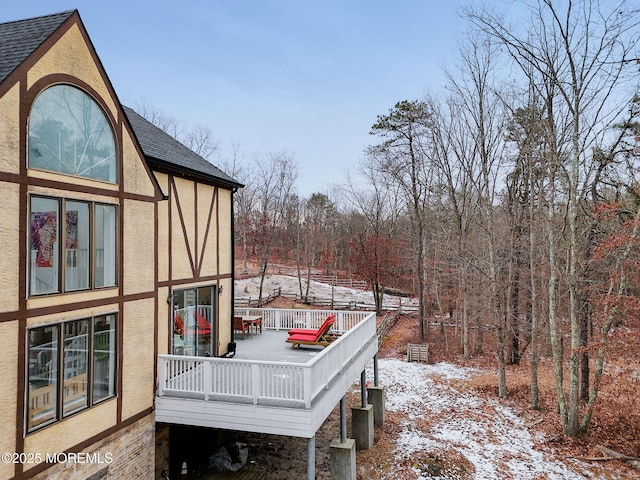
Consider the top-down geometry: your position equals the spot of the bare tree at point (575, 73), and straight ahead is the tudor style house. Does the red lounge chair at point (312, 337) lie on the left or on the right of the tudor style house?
right

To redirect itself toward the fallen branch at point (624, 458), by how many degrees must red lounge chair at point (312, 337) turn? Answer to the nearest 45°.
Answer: approximately 180°

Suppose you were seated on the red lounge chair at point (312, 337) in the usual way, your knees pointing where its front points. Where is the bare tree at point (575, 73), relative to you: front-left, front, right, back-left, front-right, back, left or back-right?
back

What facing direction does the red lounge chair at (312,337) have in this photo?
to the viewer's left

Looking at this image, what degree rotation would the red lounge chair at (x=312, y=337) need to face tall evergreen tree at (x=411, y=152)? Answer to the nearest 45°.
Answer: approximately 135° to its right

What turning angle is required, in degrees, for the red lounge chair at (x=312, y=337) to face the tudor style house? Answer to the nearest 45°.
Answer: approximately 45° to its left

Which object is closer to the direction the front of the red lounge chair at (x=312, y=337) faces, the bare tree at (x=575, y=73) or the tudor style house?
the tudor style house

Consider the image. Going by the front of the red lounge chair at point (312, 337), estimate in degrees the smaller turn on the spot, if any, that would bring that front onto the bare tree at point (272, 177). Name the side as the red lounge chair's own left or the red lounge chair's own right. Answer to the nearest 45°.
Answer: approximately 90° to the red lounge chair's own right
